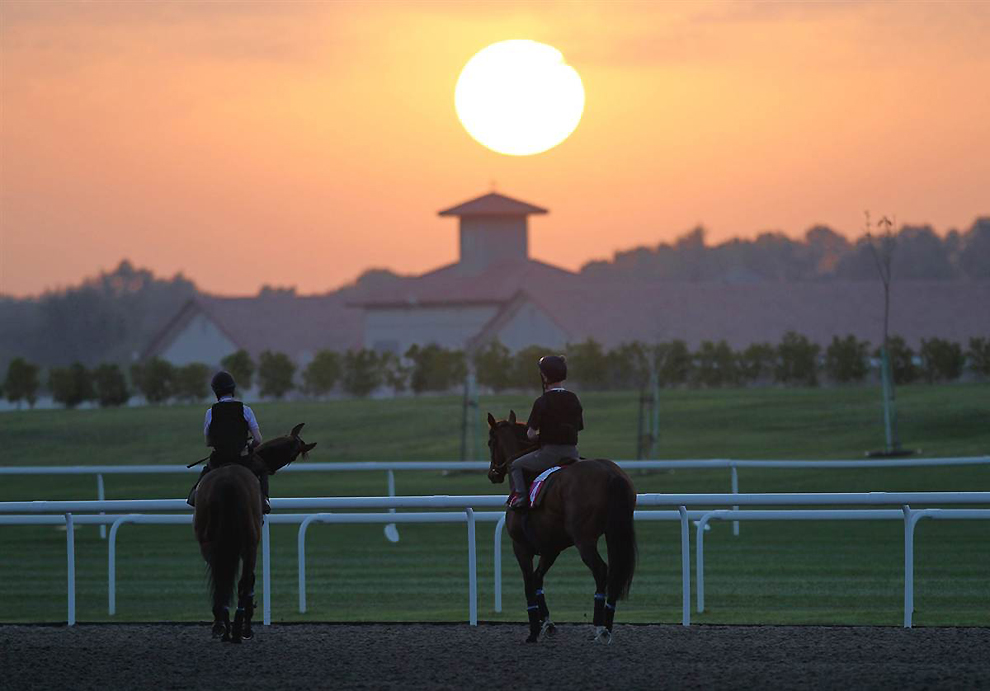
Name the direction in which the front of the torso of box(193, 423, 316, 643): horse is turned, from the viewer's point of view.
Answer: away from the camera

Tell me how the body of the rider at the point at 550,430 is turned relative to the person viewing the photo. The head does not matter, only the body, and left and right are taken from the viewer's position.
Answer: facing away from the viewer and to the left of the viewer

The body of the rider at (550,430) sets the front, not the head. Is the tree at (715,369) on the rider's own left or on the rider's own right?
on the rider's own right

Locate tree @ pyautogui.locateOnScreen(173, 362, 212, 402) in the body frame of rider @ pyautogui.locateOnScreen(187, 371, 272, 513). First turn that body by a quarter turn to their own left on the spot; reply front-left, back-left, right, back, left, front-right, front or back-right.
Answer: right

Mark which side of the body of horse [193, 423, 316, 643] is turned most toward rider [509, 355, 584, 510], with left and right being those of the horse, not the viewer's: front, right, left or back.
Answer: right

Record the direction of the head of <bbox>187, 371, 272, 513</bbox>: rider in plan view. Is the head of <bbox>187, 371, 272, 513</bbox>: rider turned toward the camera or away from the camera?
away from the camera

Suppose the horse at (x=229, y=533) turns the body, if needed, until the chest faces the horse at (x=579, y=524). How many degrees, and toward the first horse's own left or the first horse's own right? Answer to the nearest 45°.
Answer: approximately 90° to the first horse's own right

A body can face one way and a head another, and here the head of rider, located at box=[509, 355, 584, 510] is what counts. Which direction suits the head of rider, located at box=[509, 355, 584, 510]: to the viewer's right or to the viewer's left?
to the viewer's left

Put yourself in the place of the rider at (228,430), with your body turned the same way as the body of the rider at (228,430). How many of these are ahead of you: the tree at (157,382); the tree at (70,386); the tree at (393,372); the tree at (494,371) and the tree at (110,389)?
5

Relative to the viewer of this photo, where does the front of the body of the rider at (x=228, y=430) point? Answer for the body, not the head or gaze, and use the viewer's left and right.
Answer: facing away from the viewer

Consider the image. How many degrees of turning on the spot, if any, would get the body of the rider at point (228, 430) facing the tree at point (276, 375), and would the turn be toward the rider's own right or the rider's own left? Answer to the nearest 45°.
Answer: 0° — they already face it

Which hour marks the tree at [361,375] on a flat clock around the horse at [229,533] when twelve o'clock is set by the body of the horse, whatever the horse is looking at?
The tree is roughly at 12 o'clock from the horse.

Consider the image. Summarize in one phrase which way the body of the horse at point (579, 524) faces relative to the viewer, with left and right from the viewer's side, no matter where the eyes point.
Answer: facing away from the viewer and to the left of the viewer

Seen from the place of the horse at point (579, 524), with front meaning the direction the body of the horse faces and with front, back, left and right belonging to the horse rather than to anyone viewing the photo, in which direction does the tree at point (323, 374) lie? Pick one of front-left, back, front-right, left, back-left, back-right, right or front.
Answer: front-right

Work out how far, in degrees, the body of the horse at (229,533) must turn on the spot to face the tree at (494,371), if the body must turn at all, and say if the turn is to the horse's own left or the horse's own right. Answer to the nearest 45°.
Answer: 0° — it already faces it
